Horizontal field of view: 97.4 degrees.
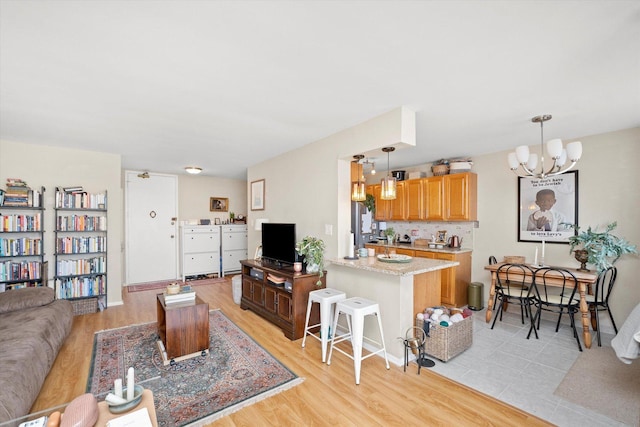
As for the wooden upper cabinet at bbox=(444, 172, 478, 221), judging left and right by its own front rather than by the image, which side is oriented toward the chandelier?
left

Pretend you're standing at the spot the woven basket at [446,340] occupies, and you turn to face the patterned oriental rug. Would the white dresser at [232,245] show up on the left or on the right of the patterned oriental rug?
right

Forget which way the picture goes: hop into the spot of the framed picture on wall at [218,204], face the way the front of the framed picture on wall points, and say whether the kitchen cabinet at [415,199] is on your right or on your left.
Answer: on your left

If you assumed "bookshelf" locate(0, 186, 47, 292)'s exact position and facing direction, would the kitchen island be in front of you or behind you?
in front

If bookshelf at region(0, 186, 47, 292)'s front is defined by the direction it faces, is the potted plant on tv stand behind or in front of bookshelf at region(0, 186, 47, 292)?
in front

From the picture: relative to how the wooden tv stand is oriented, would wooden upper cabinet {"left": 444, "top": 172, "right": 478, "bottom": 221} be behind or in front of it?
behind

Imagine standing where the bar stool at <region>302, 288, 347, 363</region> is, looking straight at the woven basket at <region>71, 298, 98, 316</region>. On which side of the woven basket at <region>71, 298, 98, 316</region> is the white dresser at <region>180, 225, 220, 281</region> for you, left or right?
right

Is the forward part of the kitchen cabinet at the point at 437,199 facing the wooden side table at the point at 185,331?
yes

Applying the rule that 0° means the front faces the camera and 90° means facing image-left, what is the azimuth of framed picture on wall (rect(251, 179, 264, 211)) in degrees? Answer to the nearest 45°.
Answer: approximately 45°

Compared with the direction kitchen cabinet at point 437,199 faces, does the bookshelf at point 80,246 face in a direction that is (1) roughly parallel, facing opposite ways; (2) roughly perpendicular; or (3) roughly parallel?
roughly perpendicular

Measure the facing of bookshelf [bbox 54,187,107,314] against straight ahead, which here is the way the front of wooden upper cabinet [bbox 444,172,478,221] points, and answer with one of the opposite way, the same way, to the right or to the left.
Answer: to the left
